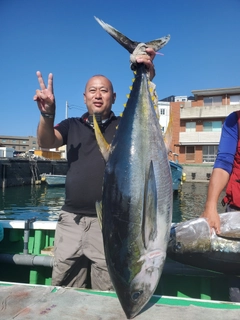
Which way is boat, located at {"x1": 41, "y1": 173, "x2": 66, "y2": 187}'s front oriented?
to the viewer's left

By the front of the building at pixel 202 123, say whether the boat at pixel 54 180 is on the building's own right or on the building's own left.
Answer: on the building's own right

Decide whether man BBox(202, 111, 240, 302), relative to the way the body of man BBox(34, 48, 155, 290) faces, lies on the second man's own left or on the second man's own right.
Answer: on the second man's own left

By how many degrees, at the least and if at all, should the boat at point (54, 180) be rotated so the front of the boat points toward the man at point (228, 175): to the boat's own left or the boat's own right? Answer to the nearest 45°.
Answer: approximately 90° to the boat's own left

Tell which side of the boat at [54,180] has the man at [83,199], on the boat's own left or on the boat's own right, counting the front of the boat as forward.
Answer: on the boat's own left

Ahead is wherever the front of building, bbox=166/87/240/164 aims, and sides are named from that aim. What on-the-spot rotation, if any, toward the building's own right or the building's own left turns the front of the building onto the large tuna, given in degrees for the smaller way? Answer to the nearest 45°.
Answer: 0° — it already faces it
